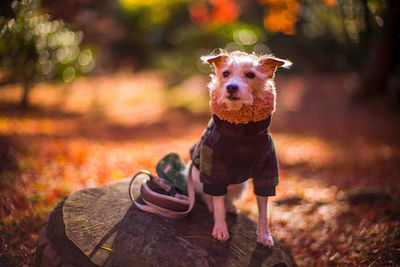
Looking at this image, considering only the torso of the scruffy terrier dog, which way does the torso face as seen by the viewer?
toward the camera

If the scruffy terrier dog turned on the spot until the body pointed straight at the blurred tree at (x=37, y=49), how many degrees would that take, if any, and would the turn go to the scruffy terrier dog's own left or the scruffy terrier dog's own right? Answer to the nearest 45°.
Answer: approximately 135° to the scruffy terrier dog's own right
